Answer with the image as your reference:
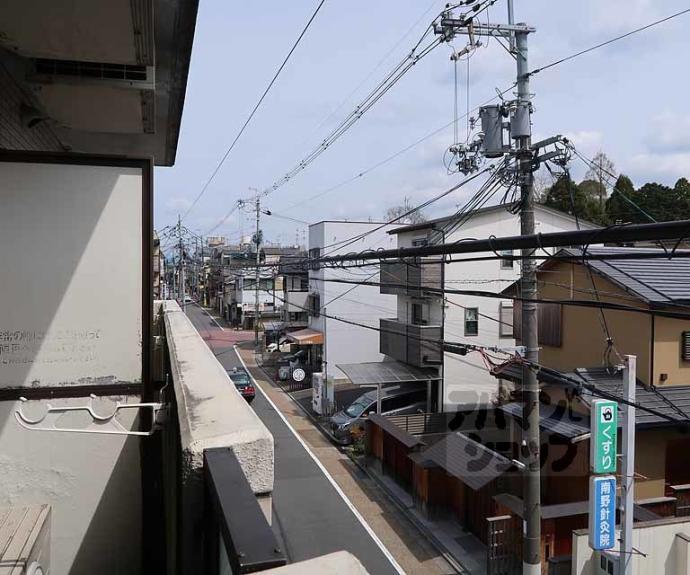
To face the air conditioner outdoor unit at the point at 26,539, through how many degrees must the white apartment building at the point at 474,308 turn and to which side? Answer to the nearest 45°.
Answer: approximately 45° to its left

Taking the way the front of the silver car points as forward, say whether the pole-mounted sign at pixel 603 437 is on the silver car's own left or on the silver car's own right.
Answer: on the silver car's own left

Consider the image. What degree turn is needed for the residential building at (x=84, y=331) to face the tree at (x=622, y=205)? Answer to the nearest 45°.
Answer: approximately 45° to its left

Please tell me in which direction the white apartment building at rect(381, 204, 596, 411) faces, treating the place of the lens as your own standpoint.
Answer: facing the viewer and to the left of the viewer

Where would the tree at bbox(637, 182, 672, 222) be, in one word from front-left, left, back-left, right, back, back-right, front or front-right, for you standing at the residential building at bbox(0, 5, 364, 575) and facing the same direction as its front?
front-left

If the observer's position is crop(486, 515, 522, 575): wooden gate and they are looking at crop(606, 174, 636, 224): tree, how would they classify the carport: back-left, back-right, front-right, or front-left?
front-left

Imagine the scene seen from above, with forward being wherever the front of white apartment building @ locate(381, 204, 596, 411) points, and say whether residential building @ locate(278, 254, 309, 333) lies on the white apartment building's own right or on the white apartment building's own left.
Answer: on the white apartment building's own right

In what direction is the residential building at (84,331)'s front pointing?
to the viewer's right

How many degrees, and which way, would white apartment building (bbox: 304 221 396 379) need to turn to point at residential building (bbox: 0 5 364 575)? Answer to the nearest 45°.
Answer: approximately 45° to its left

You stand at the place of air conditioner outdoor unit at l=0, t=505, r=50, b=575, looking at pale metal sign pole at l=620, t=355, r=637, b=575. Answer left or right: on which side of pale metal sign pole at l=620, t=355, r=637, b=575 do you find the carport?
left

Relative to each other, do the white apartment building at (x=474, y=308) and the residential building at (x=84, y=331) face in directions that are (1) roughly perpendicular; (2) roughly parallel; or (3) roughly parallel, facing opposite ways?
roughly parallel, facing opposite ways

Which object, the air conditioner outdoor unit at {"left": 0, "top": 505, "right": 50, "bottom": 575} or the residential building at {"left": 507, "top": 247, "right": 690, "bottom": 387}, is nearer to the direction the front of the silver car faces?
the air conditioner outdoor unit

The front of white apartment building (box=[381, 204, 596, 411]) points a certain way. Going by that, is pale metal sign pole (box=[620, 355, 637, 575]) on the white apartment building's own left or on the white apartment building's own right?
on the white apartment building's own left

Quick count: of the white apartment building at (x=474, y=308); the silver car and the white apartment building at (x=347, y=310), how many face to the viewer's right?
0

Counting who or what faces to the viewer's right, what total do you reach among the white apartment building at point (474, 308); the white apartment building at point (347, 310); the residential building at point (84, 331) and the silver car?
1
